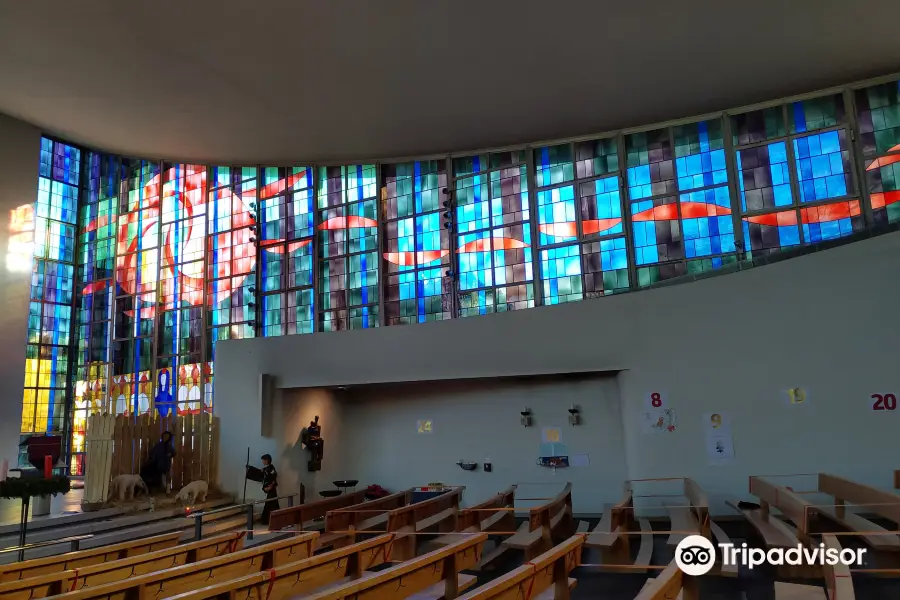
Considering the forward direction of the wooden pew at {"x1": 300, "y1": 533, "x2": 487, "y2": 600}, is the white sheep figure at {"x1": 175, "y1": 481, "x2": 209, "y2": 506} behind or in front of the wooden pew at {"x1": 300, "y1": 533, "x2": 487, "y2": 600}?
in front

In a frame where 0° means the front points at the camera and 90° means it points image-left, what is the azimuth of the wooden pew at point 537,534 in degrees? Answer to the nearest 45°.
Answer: approximately 135°

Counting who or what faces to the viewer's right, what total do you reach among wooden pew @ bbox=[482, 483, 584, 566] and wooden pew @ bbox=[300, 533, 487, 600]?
0

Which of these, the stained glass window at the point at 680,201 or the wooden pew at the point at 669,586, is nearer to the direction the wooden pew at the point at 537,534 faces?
the stained glass window

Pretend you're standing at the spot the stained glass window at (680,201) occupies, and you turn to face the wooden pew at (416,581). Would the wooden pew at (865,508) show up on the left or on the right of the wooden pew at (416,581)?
left

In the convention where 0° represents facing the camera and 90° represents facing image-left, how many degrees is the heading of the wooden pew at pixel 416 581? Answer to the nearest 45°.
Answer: approximately 135°

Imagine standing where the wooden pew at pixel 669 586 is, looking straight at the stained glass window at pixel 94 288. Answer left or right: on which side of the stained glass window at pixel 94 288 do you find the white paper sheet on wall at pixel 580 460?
right

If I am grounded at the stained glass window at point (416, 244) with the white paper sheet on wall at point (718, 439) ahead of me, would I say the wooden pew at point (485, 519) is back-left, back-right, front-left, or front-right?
front-right

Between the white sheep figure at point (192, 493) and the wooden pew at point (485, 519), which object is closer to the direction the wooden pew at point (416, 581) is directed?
the white sheep figure

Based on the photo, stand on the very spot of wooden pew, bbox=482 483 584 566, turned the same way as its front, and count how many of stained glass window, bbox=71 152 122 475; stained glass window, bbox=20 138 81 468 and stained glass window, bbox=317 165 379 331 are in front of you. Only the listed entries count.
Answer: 3
